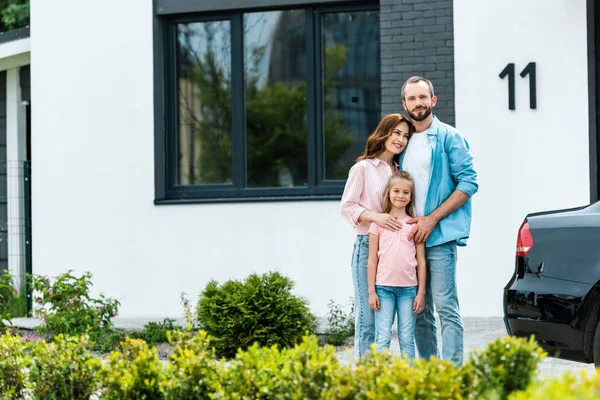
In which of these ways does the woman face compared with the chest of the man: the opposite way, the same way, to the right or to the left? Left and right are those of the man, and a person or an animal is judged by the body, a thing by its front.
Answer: to the left

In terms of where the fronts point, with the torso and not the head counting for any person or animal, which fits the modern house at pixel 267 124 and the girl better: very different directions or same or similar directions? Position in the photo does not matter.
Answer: same or similar directions

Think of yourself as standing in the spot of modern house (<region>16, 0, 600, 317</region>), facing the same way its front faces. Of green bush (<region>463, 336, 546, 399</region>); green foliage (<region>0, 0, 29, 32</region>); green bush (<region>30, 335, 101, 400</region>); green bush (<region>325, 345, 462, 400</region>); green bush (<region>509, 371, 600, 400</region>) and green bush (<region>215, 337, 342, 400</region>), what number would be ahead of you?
5

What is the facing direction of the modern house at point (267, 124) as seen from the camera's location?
facing the viewer

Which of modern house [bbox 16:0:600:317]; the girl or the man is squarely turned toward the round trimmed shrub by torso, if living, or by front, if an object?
the modern house

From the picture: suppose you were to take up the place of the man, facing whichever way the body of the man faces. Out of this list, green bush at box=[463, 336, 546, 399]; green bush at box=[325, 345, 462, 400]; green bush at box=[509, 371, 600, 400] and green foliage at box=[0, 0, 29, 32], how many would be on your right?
1

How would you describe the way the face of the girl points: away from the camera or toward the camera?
toward the camera

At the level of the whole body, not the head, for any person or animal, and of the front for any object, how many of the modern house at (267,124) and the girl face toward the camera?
2

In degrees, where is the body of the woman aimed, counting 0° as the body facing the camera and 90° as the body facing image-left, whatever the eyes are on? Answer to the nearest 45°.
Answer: approximately 315°

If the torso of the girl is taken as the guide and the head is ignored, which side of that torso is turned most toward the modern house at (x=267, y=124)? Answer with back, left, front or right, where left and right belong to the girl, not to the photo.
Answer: back

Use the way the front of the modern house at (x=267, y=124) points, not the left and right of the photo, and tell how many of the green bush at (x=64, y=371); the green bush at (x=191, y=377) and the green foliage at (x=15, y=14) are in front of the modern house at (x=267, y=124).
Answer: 2

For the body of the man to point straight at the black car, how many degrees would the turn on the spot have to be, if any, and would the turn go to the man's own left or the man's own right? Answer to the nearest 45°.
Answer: approximately 135° to the man's own left

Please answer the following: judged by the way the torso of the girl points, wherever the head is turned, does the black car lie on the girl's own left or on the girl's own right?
on the girl's own left

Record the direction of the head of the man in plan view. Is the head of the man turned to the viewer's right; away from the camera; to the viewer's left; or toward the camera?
toward the camera

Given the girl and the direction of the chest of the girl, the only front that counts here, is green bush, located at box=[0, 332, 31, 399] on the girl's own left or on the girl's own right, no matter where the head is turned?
on the girl's own right

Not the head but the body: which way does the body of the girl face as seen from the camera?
toward the camera
